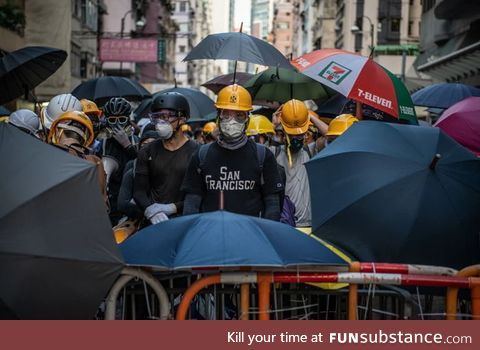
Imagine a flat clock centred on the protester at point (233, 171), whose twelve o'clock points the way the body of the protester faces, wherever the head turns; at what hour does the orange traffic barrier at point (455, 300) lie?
The orange traffic barrier is roughly at 11 o'clock from the protester.

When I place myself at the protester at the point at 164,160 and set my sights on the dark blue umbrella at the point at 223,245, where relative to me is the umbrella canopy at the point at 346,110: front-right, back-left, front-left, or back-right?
back-left

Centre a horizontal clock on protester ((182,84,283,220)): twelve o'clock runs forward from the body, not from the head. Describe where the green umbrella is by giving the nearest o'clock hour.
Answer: The green umbrella is roughly at 6 o'clock from the protester.

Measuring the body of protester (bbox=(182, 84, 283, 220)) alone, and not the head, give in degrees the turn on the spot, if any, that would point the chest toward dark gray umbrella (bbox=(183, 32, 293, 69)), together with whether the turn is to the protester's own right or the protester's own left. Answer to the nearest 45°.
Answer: approximately 180°

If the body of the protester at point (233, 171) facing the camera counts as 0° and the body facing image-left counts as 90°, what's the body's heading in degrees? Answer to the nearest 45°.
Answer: approximately 0°

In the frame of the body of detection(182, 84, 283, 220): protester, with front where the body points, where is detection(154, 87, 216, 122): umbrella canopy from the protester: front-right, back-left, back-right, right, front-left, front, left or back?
back

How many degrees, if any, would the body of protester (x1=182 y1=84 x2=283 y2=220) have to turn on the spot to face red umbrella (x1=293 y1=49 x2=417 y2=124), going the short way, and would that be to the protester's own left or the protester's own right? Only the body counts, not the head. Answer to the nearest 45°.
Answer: approximately 180°

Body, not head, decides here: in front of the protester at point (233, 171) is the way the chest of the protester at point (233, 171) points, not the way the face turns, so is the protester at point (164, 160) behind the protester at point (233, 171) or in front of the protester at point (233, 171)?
behind
